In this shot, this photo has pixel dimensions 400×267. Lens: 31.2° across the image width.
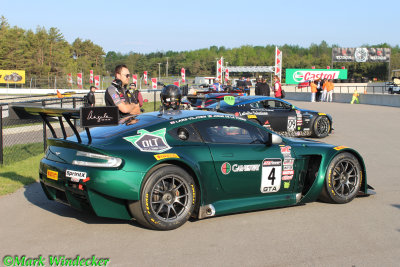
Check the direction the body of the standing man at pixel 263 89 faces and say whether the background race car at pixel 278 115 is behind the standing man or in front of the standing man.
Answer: in front

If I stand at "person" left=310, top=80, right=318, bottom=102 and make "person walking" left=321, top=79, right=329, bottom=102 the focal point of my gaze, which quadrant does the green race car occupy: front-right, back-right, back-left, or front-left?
back-right

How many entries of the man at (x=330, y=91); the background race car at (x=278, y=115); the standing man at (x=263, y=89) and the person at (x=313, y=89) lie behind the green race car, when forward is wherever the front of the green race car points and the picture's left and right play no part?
0

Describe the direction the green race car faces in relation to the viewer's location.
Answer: facing away from the viewer and to the right of the viewer

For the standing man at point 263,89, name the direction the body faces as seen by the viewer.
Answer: toward the camera

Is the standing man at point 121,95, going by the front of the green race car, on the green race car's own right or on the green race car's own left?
on the green race car's own left

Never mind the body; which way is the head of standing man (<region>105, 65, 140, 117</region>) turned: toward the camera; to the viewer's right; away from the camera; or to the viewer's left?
to the viewer's right

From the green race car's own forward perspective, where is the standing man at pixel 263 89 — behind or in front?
in front

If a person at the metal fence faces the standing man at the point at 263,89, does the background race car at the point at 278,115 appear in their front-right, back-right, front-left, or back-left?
front-right
